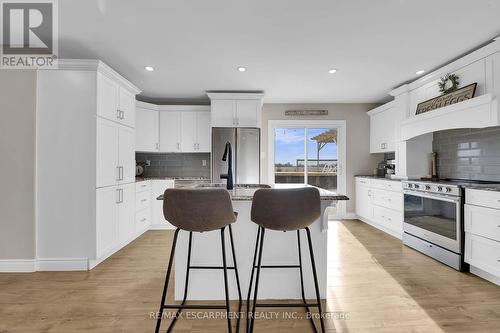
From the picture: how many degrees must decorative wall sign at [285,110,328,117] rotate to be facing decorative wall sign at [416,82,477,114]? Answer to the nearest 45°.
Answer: approximately 45° to its left

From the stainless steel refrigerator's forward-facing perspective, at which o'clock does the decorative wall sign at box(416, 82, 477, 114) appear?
The decorative wall sign is roughly at 10 o'clock from the stainless steel refrigerator.

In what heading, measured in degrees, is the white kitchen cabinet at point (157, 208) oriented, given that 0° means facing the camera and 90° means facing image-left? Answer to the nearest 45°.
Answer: approximately 0°

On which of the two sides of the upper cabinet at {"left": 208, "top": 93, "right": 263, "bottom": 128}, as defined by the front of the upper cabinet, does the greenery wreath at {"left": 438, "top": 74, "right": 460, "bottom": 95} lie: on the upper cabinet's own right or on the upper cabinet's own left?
on the upper cabinet's own left

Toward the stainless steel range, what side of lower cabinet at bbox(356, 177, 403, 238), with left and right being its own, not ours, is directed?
left

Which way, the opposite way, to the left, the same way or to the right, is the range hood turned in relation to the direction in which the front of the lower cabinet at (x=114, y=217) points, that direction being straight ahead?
the opposite way

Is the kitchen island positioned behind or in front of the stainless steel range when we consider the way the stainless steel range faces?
in front

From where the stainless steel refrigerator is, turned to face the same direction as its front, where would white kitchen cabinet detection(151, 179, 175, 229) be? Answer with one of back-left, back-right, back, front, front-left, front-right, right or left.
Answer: right
